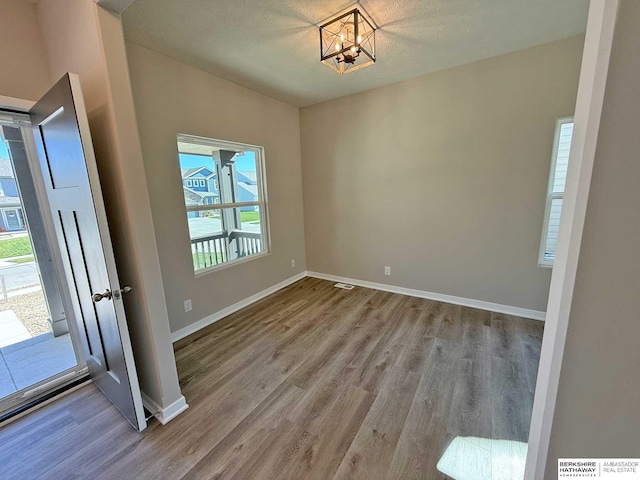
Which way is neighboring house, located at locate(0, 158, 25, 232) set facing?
toward the camera

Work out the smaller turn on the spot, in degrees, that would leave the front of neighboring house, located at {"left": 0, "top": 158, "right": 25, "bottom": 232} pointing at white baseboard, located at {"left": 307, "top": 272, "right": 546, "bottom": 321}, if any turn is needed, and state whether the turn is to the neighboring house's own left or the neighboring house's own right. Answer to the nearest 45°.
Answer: approximately 45° to the neighboring house's own left

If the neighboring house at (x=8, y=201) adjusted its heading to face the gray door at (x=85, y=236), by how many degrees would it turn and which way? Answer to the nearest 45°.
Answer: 0° — it already faces it

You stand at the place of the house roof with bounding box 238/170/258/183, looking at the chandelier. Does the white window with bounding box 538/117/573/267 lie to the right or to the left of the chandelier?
left

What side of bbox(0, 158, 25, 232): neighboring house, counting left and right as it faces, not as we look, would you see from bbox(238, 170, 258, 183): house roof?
left
